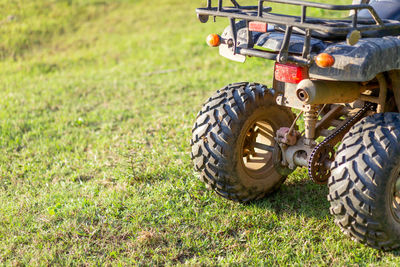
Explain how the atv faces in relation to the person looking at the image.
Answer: facing away from the viewer and to the right of the viewer
